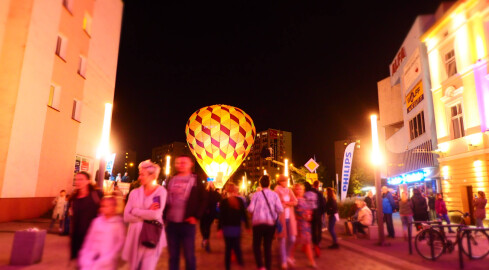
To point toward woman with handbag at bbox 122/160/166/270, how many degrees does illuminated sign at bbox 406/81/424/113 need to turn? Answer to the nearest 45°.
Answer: approximately 45° to its left

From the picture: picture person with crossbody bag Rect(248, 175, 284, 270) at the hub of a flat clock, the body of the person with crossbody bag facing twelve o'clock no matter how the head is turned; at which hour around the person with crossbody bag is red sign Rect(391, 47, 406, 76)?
The red sign is roughly at 1 o'clock from the person with crossbody bag.

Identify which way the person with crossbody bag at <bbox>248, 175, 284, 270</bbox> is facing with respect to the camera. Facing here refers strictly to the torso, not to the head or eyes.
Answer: away from the camera

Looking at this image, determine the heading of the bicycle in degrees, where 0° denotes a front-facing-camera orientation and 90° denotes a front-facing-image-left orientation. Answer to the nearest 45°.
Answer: approximately 270°

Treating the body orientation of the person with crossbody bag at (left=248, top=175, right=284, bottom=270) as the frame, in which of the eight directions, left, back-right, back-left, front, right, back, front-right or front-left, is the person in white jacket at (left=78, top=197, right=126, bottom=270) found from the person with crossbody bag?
back-left

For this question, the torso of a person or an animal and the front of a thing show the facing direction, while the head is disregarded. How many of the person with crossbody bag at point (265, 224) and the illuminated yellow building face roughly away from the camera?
1

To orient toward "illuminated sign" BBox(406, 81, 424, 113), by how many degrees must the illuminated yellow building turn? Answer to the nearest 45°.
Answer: approximately 135° to its right

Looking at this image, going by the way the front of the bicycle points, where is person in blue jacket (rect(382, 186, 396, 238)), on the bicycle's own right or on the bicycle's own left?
on the bicycle's own left

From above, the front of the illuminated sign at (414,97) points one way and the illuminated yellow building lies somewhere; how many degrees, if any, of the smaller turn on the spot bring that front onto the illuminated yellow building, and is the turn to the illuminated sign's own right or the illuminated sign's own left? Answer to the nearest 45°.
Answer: approximately 45° to the illuminated sign's own left
